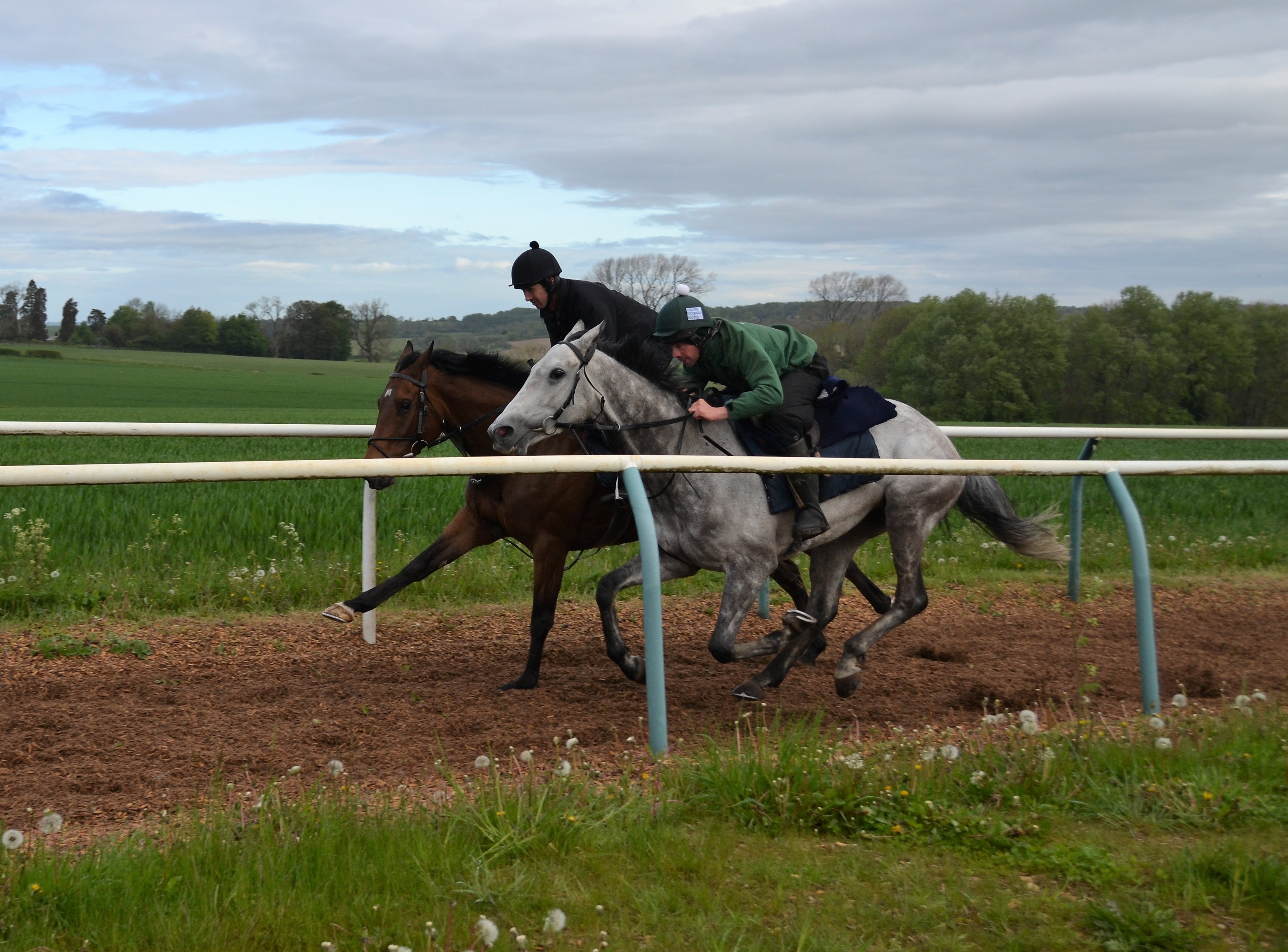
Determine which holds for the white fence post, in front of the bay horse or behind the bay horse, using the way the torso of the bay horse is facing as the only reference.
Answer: in front

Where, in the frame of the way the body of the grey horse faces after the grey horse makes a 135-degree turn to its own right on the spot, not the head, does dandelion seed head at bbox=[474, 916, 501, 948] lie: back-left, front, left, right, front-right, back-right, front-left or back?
back-right

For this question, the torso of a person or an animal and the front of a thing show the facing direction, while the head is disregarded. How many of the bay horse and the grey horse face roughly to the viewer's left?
2

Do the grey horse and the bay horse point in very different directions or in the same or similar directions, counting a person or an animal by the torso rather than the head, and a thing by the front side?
same or similar directions

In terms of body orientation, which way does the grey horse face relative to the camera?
to the viewer's left

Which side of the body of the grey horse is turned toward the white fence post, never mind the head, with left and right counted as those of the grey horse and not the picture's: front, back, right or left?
front

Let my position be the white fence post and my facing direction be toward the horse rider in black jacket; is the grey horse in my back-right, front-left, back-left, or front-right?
front-right

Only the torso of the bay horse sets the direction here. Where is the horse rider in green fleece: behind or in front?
behind

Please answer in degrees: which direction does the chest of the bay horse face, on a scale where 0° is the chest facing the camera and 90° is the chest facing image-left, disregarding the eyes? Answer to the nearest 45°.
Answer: approximately 90°

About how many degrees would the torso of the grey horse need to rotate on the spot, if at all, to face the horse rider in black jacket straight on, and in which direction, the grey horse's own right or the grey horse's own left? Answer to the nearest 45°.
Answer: approximately 45° to the grey horse's own right
